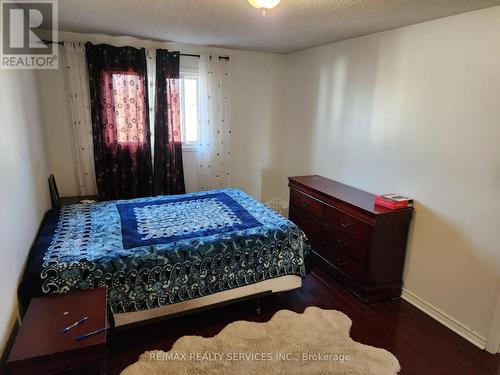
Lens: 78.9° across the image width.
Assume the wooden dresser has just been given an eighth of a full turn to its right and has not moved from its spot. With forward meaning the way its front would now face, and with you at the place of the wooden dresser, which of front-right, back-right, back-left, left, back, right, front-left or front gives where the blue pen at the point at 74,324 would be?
front-left

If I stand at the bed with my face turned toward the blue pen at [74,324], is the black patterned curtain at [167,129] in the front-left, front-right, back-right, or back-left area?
back-right

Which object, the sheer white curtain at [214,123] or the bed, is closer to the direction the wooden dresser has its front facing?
the bed

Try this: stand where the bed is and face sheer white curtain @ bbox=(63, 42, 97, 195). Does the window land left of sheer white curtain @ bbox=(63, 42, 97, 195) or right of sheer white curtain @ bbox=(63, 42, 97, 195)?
right

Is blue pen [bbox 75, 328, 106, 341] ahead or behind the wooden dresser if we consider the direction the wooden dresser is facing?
ahead

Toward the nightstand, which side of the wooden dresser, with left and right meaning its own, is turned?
front

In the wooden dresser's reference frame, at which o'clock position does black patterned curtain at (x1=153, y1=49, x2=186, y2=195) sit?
The black patterned curtain is roughly at 2 o'clock from the wooden dresser.

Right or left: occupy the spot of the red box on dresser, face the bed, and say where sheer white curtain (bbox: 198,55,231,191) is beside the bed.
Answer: right

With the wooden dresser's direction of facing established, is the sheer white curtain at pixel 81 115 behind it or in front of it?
in front

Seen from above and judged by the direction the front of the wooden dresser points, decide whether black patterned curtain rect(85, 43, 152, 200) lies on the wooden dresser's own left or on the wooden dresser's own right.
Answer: on the wooden dresser's own right

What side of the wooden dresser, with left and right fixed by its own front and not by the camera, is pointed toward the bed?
front

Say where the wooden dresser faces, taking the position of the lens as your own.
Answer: facing the viewer and to the left of the viewer
